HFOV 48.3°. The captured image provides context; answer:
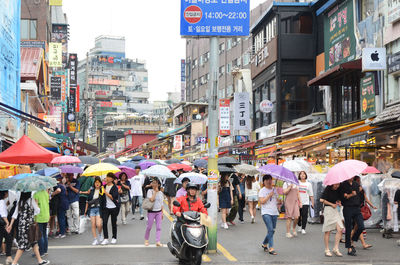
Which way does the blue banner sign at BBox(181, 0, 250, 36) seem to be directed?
toward the camera

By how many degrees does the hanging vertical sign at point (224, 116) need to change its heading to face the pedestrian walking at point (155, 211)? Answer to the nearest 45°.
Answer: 0° — it already faces them

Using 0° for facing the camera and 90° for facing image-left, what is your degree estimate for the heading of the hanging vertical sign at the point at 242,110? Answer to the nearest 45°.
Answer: approximately 0°

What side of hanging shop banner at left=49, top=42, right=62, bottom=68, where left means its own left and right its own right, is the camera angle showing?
front

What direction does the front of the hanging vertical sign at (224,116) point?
toward the camera

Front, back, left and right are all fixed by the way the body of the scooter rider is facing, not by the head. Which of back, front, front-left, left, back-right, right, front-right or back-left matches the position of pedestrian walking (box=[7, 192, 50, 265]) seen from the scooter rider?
right

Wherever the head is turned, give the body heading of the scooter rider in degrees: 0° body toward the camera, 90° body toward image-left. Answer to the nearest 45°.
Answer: approximately 0°

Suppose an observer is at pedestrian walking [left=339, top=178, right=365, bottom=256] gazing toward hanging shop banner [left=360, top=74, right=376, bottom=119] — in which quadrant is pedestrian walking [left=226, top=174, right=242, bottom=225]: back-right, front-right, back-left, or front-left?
front-left

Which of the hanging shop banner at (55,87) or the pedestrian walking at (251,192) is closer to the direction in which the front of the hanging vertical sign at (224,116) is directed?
the pedestrian walking

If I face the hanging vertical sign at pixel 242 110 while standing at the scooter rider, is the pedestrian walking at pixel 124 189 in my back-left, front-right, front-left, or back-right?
front-left
